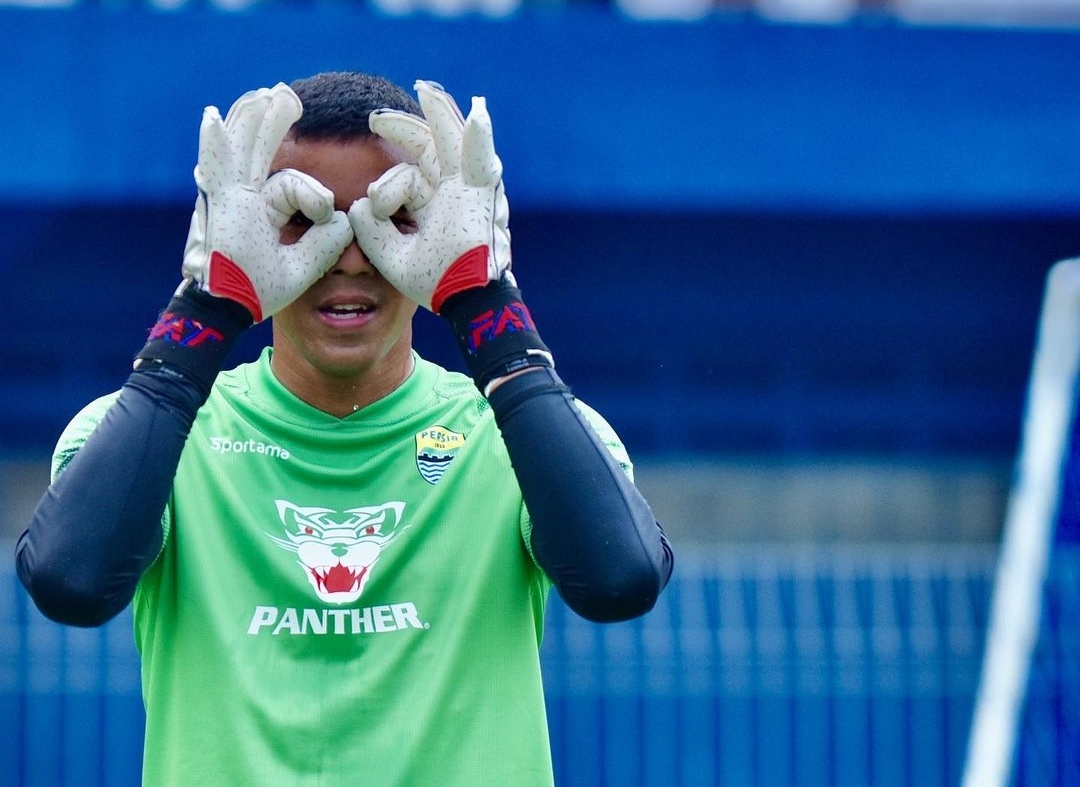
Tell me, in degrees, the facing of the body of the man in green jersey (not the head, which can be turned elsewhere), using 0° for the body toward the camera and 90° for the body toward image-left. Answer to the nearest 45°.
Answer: approximately 0°

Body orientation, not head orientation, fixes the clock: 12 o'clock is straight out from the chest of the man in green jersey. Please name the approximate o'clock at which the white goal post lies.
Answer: The white goal post is roughly at 7 o'clock from the man in green jersey.
